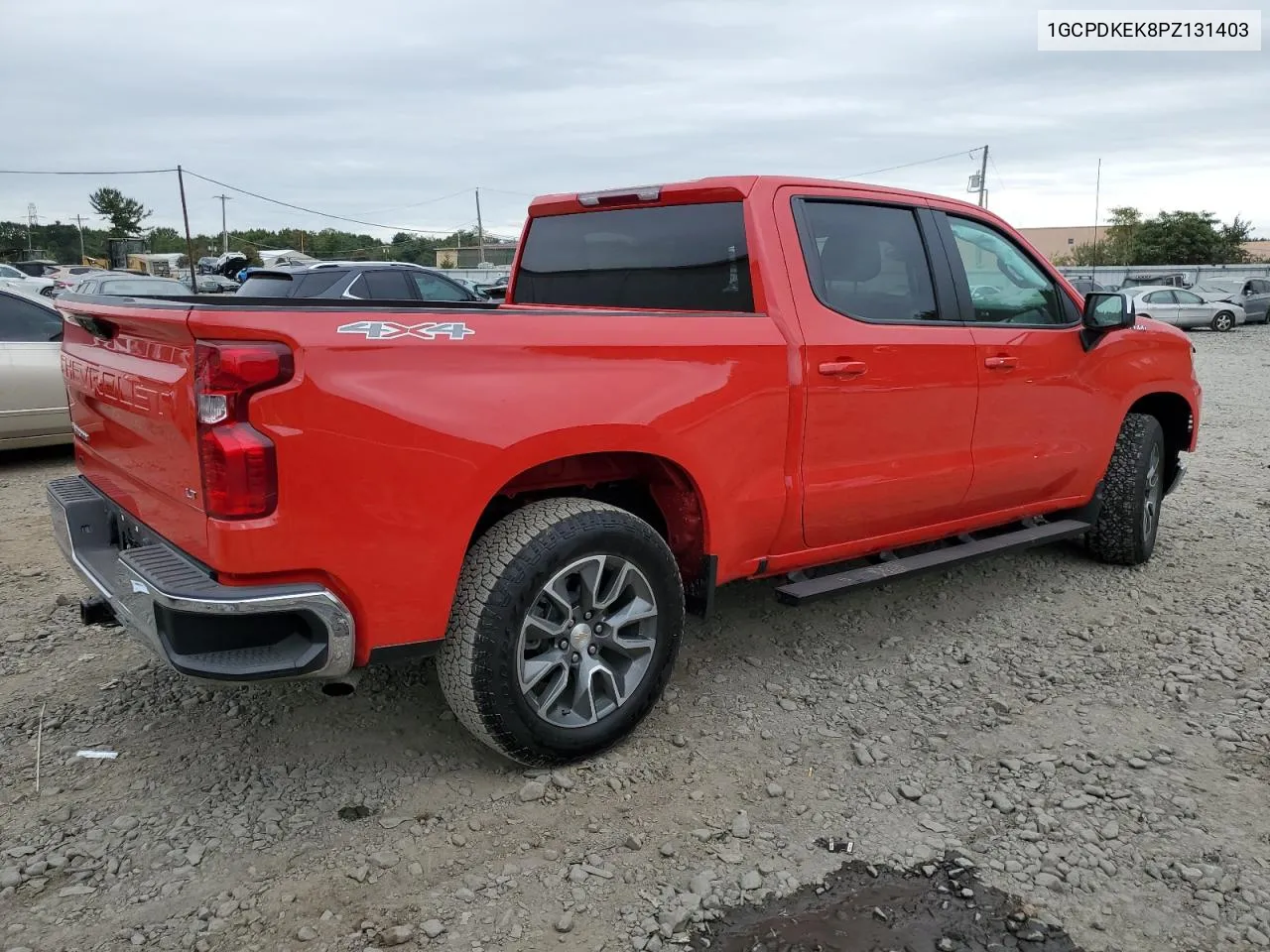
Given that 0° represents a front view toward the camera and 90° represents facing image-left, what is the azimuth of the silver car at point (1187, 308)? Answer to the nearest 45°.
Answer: approximately 270°

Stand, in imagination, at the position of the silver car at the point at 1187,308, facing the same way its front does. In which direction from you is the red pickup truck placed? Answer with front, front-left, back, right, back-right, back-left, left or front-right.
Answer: right

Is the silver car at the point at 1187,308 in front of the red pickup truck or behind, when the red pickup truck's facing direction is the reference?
in front

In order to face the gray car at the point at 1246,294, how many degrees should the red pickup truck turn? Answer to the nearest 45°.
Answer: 0° — it already faces it

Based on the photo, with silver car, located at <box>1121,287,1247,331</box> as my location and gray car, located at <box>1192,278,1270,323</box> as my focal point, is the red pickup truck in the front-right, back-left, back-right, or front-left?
back-right

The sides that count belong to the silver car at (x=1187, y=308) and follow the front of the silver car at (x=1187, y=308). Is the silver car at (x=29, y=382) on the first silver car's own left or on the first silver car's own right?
on the first silver car's own right

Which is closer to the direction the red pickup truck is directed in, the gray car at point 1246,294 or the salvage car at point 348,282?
the gray car

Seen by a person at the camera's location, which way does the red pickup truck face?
facing away from the viewer and to the right of the viewer
